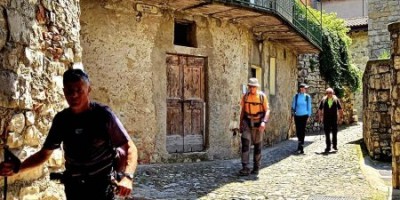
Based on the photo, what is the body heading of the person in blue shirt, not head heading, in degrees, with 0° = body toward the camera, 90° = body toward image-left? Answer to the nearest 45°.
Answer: approximately 0°

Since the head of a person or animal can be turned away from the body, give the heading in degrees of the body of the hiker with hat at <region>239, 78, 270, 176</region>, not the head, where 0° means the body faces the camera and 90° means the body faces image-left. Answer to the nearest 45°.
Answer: approximately 0°

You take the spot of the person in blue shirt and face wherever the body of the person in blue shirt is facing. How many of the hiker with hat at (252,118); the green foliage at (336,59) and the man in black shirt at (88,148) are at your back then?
1

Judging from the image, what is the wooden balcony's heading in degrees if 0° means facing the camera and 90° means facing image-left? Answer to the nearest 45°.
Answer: approximately 315°

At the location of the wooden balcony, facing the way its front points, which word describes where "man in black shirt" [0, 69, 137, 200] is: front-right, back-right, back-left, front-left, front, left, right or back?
front-right

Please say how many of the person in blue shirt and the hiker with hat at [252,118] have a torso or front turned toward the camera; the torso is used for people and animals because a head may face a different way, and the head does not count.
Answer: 2

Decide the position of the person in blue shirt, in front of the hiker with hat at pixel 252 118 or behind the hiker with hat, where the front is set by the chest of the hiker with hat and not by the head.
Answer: behind

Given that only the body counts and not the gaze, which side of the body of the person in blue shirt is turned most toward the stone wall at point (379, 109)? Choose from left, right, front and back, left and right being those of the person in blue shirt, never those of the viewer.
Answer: left

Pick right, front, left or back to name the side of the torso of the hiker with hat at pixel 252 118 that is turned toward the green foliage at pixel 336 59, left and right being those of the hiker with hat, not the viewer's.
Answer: back
